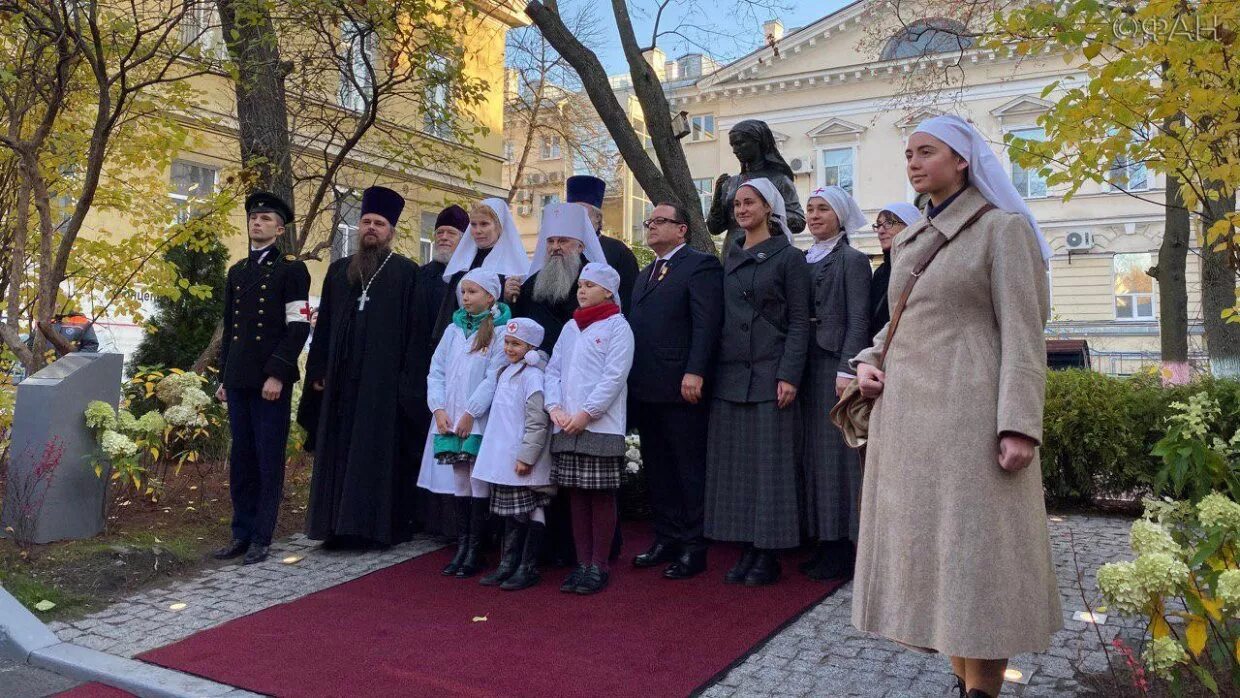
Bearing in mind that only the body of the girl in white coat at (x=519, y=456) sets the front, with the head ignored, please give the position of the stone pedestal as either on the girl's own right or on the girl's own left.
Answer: on the girl's own right

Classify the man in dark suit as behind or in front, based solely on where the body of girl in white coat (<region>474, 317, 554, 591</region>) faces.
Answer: behind

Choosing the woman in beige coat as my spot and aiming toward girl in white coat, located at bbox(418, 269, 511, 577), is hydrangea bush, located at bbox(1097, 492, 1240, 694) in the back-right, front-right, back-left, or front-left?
back-right

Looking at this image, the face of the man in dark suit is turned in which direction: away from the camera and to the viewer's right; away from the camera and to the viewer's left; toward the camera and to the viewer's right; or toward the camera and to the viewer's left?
toward the camera and to the viewer's left

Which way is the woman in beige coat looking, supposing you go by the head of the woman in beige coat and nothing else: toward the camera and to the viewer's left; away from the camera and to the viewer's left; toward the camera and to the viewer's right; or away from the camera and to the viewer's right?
toward the camera and to the viewer's left

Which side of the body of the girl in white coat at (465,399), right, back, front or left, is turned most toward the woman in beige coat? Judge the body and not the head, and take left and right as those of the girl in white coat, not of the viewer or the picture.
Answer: left

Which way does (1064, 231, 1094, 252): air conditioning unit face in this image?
toward the camera

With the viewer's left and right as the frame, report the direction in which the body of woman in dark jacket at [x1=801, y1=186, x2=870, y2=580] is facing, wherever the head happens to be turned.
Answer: facing the viewer and to the left of the viewer

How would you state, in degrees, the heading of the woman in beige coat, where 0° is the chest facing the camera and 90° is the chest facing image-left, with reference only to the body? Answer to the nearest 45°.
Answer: approximately 45°
